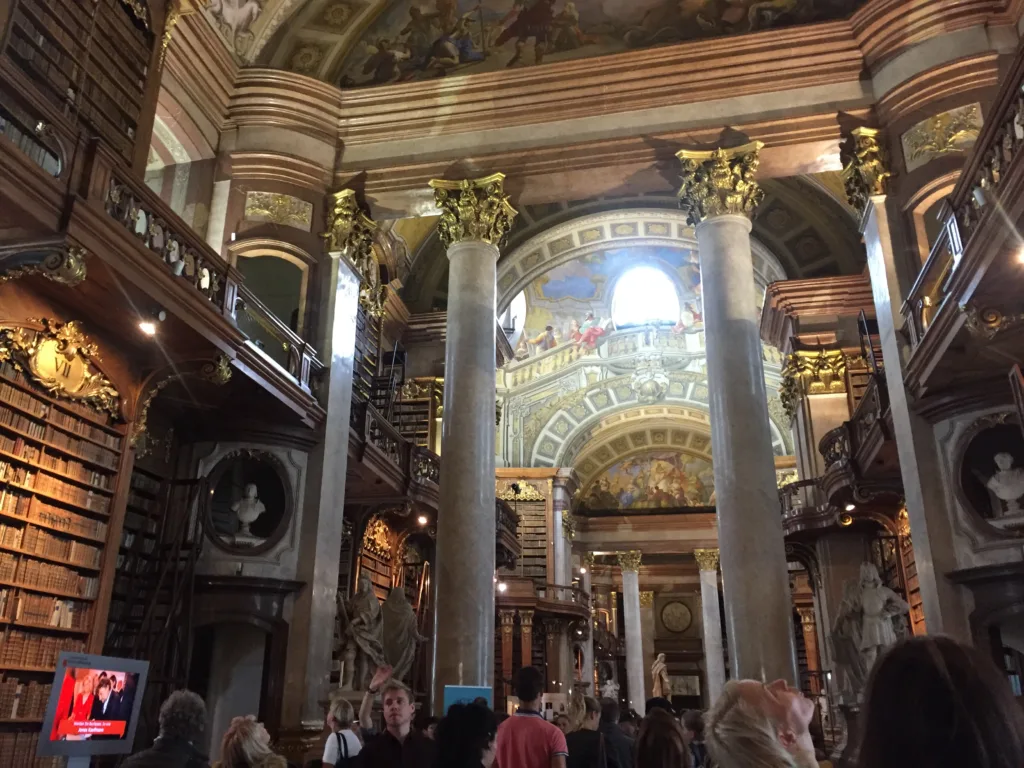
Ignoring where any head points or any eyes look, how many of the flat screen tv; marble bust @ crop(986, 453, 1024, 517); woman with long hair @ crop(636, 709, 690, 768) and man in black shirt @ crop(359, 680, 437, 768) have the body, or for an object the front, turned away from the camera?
1

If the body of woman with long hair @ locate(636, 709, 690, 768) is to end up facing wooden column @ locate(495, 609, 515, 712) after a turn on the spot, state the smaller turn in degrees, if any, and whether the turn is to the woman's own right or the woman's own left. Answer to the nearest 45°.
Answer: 0° — they already face it

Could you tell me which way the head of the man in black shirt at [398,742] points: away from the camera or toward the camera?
toward the camera

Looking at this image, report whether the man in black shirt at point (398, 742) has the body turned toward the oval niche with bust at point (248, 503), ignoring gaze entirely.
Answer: no

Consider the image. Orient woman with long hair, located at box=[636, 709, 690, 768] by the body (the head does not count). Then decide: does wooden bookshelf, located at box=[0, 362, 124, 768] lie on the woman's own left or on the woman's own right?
on the woman's own left

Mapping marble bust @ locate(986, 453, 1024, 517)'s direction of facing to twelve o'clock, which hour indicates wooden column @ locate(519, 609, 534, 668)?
The wooden column is roughly at 3 o'clock from the marble bust.

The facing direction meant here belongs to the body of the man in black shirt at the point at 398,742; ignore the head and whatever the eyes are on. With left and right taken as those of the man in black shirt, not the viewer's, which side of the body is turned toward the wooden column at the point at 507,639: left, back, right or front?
back

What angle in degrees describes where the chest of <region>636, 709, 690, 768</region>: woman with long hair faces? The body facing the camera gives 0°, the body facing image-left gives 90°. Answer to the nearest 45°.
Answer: approximately 180°

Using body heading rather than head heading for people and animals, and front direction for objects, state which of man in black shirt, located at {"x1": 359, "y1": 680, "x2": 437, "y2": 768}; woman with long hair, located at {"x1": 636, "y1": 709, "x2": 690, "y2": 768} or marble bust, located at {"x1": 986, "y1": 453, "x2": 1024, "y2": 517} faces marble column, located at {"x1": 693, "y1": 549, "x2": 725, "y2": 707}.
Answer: the woman with long hair

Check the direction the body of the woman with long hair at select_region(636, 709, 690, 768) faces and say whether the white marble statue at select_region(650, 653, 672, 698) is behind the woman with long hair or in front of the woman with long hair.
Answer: in front

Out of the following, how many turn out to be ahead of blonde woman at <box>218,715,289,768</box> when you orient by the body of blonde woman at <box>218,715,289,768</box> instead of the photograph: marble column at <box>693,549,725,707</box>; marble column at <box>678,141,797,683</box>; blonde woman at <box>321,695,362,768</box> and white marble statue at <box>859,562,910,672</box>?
4

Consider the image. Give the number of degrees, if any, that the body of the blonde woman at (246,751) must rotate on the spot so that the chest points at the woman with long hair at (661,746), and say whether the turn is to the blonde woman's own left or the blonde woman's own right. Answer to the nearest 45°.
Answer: approximately 45° to the blonde woman's own right

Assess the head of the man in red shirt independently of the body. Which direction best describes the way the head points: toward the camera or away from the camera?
away from the camera

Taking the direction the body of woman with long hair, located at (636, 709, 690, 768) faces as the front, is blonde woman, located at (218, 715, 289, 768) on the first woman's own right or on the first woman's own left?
on the first woman's own left

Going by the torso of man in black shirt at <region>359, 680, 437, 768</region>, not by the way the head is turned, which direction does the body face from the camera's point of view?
toward the camera

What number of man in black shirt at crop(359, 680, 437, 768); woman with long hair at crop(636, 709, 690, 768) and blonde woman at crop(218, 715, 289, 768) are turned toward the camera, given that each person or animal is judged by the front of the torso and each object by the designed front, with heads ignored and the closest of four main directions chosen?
1

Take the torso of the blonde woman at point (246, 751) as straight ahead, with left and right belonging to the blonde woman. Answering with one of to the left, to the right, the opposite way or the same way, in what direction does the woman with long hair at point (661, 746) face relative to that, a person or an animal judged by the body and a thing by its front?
the same way

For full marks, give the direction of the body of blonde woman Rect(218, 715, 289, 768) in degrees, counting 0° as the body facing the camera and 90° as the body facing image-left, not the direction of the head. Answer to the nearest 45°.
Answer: approximately 225°

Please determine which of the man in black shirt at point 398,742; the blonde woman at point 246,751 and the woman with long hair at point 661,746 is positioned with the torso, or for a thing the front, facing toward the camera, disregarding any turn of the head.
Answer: the man in black shirt

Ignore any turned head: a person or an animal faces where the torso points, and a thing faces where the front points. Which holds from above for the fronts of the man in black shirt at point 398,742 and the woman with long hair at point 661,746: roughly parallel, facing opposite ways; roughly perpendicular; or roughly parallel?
roughly parallel, facing opposite ways

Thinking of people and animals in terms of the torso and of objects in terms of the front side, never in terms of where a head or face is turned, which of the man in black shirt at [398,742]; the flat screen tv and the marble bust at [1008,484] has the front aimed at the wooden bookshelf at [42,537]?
the marble bust

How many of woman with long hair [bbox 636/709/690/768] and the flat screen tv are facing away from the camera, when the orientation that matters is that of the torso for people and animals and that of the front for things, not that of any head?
1

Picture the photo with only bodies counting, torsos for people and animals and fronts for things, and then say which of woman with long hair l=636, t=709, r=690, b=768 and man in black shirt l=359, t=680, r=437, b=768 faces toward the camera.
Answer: the man in black shirt
